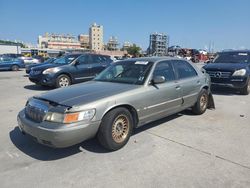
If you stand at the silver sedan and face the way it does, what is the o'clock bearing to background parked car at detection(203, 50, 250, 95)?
The background parked car is roughly at 6 o'clock from the silver sedan.

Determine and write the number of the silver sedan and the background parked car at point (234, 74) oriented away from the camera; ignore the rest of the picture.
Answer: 0

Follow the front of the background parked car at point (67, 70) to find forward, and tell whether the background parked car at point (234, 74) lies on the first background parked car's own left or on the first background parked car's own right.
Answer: on the first background parked car's own left

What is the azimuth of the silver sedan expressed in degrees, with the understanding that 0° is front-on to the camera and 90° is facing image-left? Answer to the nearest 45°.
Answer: approximately 45°

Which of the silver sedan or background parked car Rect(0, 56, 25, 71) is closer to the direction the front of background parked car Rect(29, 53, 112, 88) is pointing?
the silver sedan

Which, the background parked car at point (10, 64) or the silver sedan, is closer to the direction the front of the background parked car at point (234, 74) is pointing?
the silver sedan

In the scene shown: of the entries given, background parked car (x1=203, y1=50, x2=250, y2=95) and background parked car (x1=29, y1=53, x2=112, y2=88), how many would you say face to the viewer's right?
0

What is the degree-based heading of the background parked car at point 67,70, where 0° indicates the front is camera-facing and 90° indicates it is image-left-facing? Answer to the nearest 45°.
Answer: approximately 45°

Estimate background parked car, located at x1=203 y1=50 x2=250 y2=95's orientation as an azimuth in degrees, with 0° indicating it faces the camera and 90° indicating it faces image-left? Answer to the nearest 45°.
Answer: approximately 45°

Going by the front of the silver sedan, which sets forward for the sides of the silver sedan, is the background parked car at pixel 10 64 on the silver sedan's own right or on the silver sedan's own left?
on the silver sedan's own right
